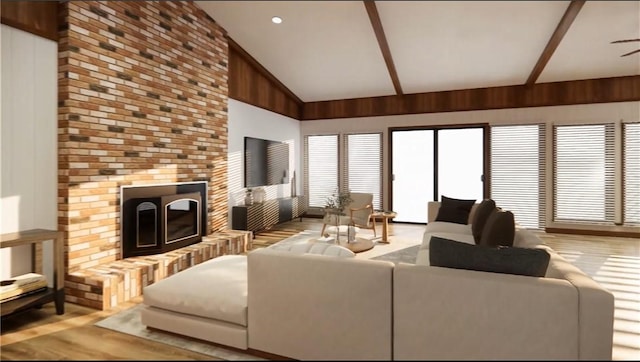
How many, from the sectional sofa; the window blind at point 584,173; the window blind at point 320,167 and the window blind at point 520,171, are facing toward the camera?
3

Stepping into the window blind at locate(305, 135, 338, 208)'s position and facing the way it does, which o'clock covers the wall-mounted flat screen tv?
The wall-mounted flat screen tv is roughly at 1 o'clock from the window blind.

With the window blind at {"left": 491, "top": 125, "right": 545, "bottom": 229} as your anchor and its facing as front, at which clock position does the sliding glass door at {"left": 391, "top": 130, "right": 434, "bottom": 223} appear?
The sliding glass door is roughly at 3 o'clock from the window blind.

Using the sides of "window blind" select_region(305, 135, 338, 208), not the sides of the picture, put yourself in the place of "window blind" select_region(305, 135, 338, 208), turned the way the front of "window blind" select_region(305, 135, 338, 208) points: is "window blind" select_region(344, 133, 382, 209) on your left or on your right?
on your left

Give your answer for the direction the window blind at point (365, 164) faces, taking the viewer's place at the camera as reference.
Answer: facing the viewer

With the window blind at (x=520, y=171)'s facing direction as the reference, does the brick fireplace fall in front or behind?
in front

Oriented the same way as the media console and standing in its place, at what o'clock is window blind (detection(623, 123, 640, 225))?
The window blind is roughly at 11 o'clock from the media console.

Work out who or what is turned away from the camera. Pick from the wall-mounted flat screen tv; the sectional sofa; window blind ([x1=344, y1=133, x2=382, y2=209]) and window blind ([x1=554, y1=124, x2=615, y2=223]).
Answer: the sectional sofa

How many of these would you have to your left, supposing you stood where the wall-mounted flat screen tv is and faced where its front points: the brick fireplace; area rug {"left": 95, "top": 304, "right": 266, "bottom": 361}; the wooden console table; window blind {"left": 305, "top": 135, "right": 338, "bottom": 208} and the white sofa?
1

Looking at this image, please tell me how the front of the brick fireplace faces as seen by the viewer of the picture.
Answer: facing the viewer and to the right of the viewer

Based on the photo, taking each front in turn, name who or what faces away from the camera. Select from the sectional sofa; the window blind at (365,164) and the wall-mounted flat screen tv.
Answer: the sectional sofa

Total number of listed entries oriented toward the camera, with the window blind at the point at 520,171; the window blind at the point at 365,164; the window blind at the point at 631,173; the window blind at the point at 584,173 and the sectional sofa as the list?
4

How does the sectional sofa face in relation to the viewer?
away from the camera

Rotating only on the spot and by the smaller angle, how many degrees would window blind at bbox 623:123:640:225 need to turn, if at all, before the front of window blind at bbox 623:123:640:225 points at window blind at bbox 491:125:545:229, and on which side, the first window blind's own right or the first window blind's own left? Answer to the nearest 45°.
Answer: approximately 90° to the first window blind's own right

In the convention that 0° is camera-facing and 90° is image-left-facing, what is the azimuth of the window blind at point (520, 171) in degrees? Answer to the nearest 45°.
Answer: approximately 0°

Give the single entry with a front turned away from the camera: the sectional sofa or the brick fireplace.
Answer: the sectional sofa

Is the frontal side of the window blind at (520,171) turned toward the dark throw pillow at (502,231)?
yes

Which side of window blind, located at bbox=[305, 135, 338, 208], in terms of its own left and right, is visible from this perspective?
front
